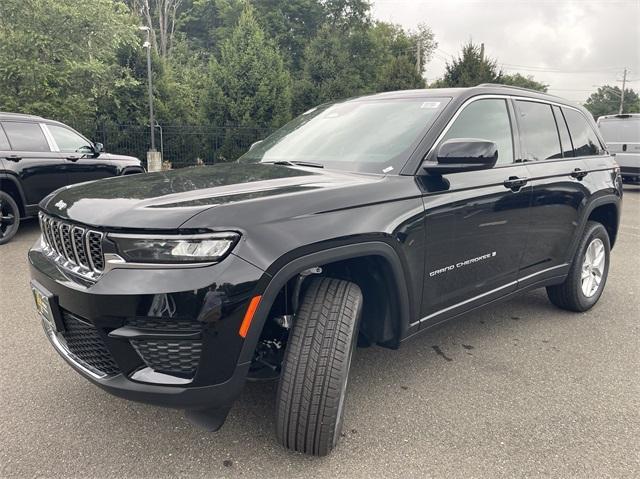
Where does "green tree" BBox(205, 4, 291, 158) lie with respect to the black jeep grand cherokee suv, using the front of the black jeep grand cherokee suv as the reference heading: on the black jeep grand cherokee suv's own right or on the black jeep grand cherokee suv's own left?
on the black jeep grand cherokee suv's own right

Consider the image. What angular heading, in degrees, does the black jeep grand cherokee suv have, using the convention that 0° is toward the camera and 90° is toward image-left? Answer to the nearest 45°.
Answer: approximately 45°

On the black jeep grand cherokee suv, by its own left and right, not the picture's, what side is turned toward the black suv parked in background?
right

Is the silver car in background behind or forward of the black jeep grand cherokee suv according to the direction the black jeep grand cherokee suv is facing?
behind

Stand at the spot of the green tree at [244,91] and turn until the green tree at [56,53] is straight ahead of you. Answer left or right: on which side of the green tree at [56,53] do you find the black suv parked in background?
left

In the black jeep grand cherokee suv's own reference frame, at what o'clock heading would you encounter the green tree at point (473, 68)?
The green tree is roughly at 5 o'clock from the black jeep grand cherokee suv.

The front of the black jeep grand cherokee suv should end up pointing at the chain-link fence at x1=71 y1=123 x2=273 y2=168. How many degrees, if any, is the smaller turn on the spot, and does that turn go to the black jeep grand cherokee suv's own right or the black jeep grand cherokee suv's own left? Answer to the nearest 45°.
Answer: approximately 135° to the black jeep grand cherokee suv's own right
